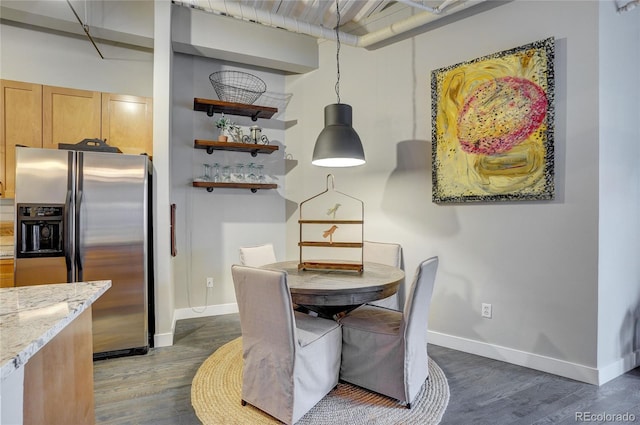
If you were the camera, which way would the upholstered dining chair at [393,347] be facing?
facing away from the viewer and to the left of the viewer

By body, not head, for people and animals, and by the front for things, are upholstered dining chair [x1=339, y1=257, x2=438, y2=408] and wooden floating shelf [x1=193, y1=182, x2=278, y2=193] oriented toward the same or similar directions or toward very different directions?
very different directions

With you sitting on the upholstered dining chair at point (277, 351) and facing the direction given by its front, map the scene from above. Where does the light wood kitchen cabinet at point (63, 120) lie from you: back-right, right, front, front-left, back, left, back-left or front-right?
left

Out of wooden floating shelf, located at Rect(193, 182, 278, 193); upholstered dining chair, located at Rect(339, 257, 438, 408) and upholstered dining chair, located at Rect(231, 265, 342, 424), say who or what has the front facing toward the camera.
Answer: the wooden floating shelf

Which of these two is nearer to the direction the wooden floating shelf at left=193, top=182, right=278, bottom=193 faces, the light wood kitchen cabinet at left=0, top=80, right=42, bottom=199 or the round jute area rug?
the round jute area rug

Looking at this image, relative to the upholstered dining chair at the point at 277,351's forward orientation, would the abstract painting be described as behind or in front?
in front

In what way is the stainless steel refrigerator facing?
toward the camera

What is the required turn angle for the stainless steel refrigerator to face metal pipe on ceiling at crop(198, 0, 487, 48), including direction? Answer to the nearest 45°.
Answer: approximately 90° to its left

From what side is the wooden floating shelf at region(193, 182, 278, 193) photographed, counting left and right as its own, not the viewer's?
front

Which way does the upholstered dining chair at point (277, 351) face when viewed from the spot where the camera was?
facing away from the viewer and to the right of the viewer

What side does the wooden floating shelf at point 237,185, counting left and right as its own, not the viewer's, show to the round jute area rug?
front

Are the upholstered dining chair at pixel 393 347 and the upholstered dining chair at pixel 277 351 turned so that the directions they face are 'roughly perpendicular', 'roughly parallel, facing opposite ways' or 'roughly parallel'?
roughly perpendicular

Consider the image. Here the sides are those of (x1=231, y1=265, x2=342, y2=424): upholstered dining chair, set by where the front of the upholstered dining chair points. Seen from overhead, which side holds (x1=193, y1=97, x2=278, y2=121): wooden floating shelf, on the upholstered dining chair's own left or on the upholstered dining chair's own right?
on the upholstered dining chair's own left

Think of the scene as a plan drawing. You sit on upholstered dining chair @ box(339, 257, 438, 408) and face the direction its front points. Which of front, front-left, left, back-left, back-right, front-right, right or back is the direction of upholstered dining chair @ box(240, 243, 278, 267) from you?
front

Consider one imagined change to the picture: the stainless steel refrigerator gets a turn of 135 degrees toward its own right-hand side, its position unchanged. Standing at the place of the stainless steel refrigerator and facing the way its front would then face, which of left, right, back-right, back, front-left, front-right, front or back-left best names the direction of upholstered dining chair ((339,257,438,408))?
back

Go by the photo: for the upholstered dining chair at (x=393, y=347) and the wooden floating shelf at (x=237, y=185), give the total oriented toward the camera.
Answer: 1
